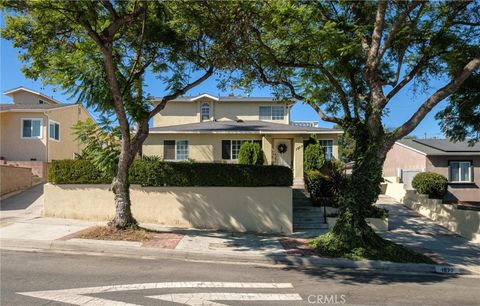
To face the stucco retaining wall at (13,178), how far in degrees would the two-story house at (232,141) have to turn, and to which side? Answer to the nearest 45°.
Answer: approximately 45° to its right

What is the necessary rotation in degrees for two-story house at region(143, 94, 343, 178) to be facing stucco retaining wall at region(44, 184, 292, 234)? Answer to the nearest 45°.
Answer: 0° — it already faces it

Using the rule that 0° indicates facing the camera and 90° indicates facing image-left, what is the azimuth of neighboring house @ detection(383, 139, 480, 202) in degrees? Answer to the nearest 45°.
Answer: approximately 0°

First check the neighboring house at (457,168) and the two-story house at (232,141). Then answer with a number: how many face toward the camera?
2

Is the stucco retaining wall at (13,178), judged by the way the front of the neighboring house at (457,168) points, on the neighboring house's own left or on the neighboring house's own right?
on the neighboring house's own right

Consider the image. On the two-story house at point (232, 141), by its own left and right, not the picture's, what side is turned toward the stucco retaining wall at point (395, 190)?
left

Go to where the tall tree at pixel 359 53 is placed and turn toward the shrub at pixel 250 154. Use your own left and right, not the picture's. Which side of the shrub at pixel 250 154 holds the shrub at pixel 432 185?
right

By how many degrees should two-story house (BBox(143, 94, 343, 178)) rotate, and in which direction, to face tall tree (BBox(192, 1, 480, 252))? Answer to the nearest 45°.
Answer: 0° — it already faces it
